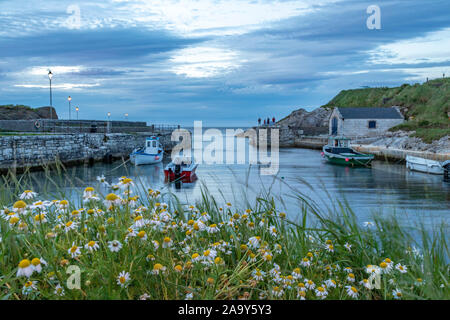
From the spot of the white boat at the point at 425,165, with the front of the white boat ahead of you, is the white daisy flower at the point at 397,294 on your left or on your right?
on your left

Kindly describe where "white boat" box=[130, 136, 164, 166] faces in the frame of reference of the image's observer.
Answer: facing the viewer and to the left of the viewer

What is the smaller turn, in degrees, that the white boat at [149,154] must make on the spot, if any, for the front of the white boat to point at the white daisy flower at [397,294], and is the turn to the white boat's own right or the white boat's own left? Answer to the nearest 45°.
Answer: approximately 45° to the white boat's own left

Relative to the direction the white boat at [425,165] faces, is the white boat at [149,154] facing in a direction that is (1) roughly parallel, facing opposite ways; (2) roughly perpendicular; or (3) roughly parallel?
roughly perpendicular

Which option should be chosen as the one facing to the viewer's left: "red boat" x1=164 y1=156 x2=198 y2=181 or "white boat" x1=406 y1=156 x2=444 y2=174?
the white boat

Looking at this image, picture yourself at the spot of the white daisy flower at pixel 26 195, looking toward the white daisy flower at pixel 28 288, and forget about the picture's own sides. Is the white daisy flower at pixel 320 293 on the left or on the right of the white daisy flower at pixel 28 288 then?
left

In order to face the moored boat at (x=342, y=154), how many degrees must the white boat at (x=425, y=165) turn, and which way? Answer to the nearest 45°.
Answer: approximately 45° to its right

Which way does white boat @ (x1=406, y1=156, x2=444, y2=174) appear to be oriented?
to the viewer's left

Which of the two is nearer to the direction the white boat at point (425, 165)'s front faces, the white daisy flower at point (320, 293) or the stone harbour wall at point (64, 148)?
the stone harbour wall

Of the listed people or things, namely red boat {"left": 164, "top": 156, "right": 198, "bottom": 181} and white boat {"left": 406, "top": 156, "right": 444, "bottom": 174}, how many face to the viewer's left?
1
